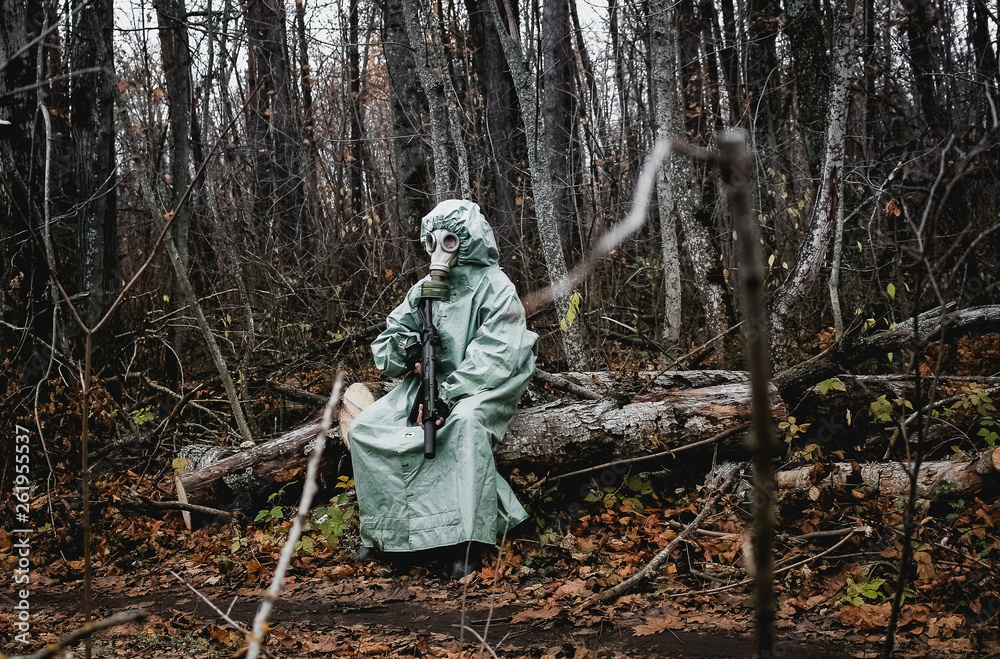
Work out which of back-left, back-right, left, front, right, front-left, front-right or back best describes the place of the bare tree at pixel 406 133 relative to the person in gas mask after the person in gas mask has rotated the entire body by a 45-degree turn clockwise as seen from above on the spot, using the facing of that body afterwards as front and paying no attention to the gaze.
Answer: right

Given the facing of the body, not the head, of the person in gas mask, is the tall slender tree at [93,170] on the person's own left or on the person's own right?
on the person's own right

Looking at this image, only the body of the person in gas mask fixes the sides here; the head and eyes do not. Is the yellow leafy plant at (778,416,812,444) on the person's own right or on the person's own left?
on the person's own left

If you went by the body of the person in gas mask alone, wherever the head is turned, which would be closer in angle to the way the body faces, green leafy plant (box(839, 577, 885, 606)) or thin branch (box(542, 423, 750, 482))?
the green leafy plant

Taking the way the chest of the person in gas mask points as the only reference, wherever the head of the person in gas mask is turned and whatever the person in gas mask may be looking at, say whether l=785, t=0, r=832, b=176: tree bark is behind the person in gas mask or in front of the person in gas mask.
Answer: behind

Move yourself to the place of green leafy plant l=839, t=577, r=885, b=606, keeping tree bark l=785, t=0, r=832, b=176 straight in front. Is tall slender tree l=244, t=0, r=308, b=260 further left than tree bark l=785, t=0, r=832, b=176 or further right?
left

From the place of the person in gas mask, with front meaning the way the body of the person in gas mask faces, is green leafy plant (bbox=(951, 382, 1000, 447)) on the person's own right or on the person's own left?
on the person's own left

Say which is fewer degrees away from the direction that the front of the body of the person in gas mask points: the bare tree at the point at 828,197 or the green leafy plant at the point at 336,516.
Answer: the green leafy plant

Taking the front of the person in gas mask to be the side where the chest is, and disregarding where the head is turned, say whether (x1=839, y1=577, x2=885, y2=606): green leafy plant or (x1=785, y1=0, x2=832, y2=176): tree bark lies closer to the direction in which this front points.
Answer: the green leafy plant

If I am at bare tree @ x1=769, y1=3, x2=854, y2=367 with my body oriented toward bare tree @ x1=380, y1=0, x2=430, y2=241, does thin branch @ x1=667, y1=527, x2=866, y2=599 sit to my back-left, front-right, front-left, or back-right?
back-left

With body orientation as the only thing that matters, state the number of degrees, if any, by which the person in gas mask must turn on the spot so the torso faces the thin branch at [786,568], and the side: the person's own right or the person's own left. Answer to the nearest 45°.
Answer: approximately 90° to the person's own left

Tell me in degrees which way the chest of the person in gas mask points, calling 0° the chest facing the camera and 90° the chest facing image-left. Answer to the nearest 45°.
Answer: approximately 45°

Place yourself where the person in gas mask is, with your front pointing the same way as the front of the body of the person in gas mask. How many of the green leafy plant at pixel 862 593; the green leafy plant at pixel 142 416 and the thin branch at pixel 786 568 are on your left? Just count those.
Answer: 2
